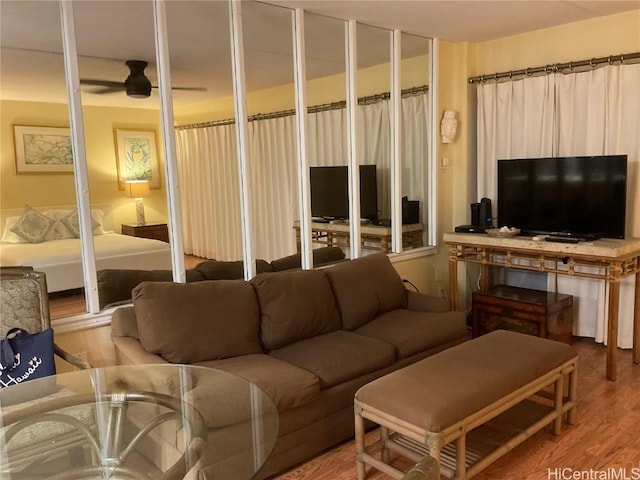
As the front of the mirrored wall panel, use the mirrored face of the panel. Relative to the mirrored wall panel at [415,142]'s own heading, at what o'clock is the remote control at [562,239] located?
The remote control is roughly at 12 o'clock from the mirrored wall panel.

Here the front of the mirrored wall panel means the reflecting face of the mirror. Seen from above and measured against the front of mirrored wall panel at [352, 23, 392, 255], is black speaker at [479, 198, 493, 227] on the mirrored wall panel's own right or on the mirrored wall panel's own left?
on the mirrored wall panel's own left

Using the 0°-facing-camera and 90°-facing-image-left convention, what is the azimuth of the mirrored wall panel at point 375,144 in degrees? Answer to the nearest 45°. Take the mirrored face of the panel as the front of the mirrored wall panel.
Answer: approximately 315°

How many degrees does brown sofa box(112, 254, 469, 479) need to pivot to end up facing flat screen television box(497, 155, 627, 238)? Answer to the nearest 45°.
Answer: approximately 90° to its left

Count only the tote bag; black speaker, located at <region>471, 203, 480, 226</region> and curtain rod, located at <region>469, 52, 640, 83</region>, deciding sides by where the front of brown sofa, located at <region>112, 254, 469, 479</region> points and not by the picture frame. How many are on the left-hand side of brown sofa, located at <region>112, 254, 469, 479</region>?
2

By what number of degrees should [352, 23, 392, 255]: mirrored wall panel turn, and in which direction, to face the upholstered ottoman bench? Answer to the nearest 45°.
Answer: approximately 45° to its right

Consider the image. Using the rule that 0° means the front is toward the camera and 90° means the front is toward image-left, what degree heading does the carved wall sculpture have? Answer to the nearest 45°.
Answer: approximately 0°

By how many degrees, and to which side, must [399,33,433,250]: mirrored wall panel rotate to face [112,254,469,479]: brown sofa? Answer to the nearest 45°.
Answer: approximately 45° to its right

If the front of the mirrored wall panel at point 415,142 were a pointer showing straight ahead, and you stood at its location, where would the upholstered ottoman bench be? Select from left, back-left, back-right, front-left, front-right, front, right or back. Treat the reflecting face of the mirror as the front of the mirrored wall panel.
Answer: front-right

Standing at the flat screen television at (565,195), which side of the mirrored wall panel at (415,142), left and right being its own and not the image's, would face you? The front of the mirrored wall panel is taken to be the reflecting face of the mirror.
front

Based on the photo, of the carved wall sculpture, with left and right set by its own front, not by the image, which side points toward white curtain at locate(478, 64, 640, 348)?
left

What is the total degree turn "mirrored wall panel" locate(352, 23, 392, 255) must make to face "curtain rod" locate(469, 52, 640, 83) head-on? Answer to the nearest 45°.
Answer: approximately 45° to its left

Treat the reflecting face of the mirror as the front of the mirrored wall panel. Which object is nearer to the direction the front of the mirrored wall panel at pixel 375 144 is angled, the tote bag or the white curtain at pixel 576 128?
the white curtain
